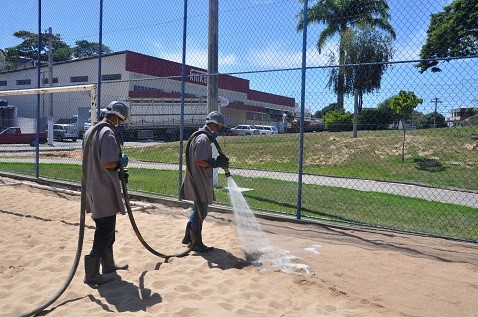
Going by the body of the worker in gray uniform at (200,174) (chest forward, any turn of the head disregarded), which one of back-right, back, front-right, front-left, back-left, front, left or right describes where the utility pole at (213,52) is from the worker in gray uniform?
left

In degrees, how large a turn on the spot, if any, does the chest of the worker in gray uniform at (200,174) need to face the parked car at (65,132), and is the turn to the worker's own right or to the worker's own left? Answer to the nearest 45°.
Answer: approximately 90° to the worker's own left

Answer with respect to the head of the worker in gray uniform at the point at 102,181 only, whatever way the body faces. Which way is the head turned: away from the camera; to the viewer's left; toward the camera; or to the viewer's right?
to the viewer's right

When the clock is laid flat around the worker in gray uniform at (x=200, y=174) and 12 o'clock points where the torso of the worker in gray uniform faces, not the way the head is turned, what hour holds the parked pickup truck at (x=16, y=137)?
The parked pickup truck is roughly at 8 o'clock from the worker in gray uniform.

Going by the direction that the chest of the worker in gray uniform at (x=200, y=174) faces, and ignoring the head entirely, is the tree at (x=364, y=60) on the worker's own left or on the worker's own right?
on the worker's own left

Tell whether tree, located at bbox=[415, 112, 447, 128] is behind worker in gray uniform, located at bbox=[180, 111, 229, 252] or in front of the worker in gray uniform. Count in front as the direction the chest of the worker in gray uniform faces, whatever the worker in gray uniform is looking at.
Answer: in front

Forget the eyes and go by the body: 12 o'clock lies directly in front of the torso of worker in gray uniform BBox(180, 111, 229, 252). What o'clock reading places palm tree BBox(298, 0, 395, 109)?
The palm tree is roughly at 10 o'clock from the worker in gray uniform.

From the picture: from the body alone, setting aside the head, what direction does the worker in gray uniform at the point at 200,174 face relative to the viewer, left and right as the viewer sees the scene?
facing to the right of the viewer
